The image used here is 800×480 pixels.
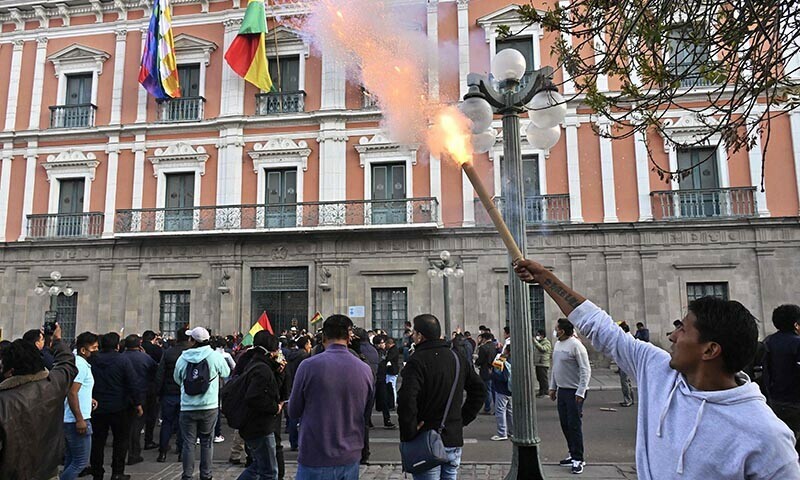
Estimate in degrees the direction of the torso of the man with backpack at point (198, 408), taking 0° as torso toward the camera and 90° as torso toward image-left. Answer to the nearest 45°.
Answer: approximately 180°

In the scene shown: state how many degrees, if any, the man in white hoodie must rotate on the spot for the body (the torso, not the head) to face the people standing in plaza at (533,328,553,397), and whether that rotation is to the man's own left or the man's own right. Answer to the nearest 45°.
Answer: approximately 135° to the man's own right

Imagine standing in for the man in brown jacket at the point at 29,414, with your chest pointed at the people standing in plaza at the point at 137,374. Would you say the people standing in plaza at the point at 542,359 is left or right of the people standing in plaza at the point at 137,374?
right

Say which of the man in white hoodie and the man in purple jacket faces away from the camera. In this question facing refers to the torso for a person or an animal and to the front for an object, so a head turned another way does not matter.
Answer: the man in purple jacket

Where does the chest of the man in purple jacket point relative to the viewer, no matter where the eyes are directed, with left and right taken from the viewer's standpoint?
facing away from the viewer

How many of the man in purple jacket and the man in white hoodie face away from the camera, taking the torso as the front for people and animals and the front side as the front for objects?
1

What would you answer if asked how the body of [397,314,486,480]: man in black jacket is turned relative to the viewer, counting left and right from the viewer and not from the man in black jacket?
facing away from the viewer and to the left of the viewer

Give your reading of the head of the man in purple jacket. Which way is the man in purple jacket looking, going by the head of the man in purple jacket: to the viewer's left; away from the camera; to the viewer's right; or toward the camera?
away from the camera

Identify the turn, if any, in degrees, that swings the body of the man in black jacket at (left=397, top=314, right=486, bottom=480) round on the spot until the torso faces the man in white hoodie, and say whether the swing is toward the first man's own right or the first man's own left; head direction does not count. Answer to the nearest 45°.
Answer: approximately 180°

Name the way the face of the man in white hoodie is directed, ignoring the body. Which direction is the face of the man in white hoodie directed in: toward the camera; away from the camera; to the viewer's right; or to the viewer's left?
to the viewer's left

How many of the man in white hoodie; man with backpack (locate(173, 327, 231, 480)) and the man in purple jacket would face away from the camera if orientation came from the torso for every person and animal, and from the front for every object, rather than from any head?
2

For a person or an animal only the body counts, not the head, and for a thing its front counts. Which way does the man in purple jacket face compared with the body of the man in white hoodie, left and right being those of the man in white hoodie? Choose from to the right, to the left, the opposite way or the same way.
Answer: to the right

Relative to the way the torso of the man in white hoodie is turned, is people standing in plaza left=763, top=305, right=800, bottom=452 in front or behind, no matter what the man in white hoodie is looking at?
behind
